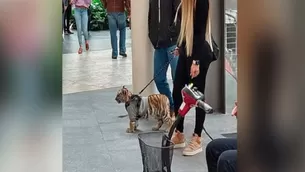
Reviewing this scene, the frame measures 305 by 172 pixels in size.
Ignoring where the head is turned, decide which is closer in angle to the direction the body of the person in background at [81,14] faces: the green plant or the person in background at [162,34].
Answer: the person in background

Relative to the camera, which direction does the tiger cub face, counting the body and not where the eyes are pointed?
to the viewer's left

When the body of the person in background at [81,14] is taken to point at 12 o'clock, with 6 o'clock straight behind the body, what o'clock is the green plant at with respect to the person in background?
The green plant is roughly at 6 o'clock from the person in background.

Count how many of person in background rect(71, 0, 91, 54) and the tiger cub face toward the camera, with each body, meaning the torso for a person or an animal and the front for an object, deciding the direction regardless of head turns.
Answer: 1

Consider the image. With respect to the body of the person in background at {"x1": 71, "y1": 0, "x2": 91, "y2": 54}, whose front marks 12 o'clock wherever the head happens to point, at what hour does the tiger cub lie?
The tiger cub is roughly at 12 o'clock from the person in background.

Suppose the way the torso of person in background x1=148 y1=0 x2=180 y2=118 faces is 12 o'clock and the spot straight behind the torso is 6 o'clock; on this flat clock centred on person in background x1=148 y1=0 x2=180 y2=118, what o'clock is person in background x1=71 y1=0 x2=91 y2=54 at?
person in background x1=71 y1=0 x2=91 y2=54 is roughly at 4 o'clock from person in background x1=148 y1=0 x2=180 y2=118.

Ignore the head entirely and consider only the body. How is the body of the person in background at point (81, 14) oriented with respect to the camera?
toward the camera

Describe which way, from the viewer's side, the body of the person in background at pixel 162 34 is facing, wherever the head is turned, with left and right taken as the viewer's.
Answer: facing the viewer and to the left of the viewer
